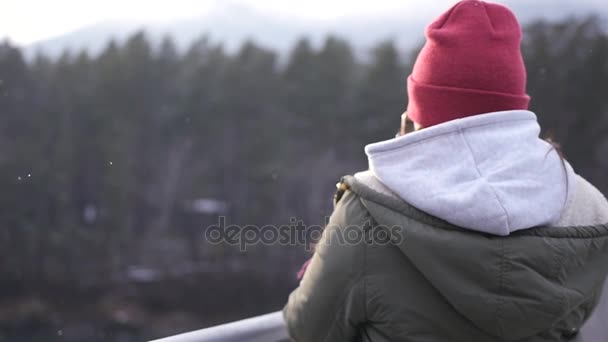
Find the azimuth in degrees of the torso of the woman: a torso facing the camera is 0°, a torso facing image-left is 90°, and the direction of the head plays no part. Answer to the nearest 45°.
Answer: approximately 135°

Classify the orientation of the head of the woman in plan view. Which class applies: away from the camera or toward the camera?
away from the camera
